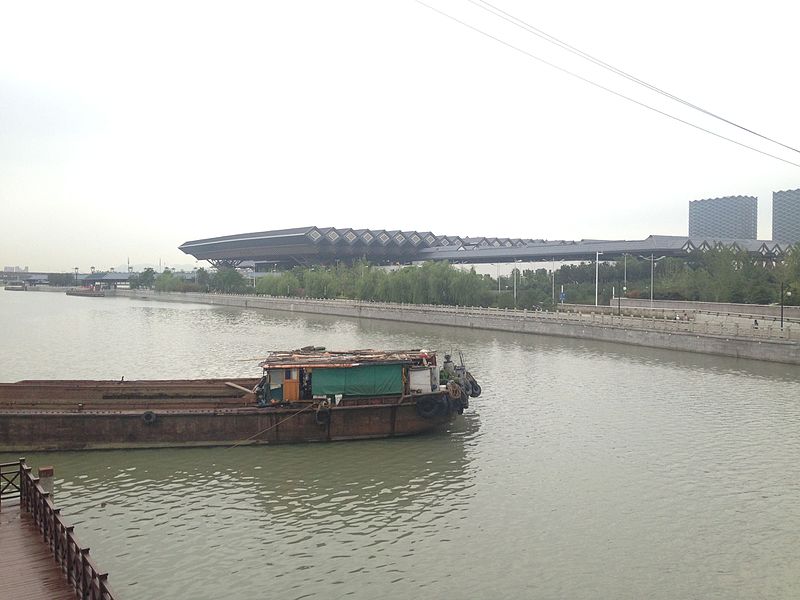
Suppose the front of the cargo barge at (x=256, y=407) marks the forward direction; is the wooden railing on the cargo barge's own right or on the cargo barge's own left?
on the cargo barge's own left

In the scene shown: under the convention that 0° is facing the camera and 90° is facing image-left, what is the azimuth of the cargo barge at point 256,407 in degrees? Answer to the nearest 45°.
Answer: approximately 90°
